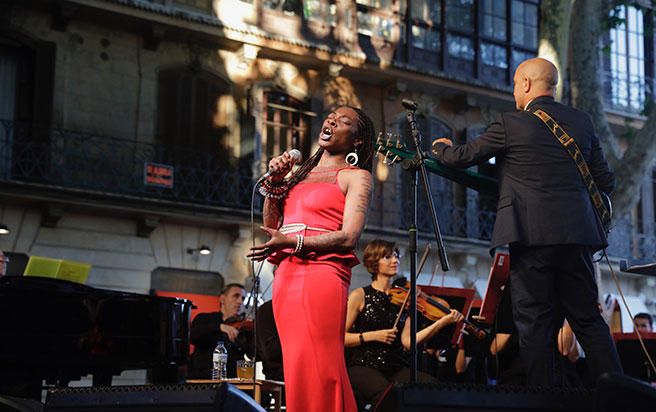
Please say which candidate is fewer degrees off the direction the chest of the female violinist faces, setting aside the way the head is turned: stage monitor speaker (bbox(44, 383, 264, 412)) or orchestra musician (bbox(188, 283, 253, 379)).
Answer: the stage monitor speaker

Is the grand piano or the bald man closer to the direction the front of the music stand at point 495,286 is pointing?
the grand piano

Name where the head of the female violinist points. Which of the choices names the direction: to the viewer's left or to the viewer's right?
to the viewer's right

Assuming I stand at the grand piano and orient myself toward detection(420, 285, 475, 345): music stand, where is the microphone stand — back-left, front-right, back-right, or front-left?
front-right

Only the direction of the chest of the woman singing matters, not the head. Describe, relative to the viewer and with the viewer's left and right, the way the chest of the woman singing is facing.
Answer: facing the viewer and to the left of the viewer

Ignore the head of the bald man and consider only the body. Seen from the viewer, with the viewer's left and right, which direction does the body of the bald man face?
facing away from the viewer and to the left of the viewer

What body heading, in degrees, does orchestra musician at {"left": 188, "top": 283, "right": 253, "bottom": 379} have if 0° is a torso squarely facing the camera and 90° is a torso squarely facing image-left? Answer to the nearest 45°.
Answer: approximately 315°

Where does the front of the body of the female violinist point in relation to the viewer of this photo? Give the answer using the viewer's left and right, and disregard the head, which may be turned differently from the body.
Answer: facing the viewer and to the right of the viewer

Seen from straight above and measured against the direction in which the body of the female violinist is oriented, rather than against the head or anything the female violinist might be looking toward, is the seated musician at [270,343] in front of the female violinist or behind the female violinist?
behind
